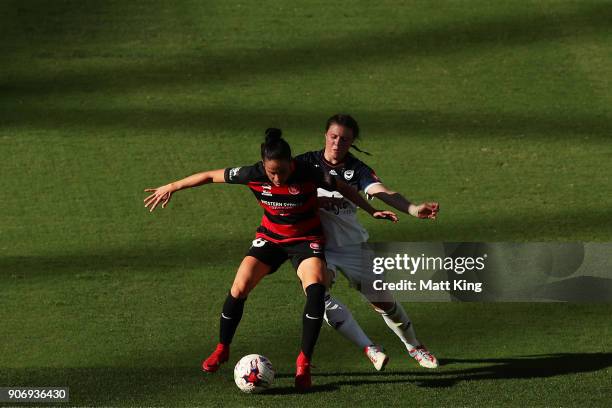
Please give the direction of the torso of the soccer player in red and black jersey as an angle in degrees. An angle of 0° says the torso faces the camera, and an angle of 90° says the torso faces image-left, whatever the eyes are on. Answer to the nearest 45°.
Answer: approximately 0°

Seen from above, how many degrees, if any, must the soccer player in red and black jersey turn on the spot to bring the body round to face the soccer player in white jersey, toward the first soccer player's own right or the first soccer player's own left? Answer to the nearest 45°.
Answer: approximately 135° to the first soccer player's own left

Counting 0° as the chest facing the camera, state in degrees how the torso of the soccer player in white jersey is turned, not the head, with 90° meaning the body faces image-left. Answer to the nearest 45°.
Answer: approximately 0°

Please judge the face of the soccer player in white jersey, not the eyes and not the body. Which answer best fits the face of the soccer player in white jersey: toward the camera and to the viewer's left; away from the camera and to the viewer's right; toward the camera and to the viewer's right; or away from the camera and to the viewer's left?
toward the camera and to the viewer's left

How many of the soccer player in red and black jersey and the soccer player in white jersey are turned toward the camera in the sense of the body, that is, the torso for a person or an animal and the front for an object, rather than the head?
2
